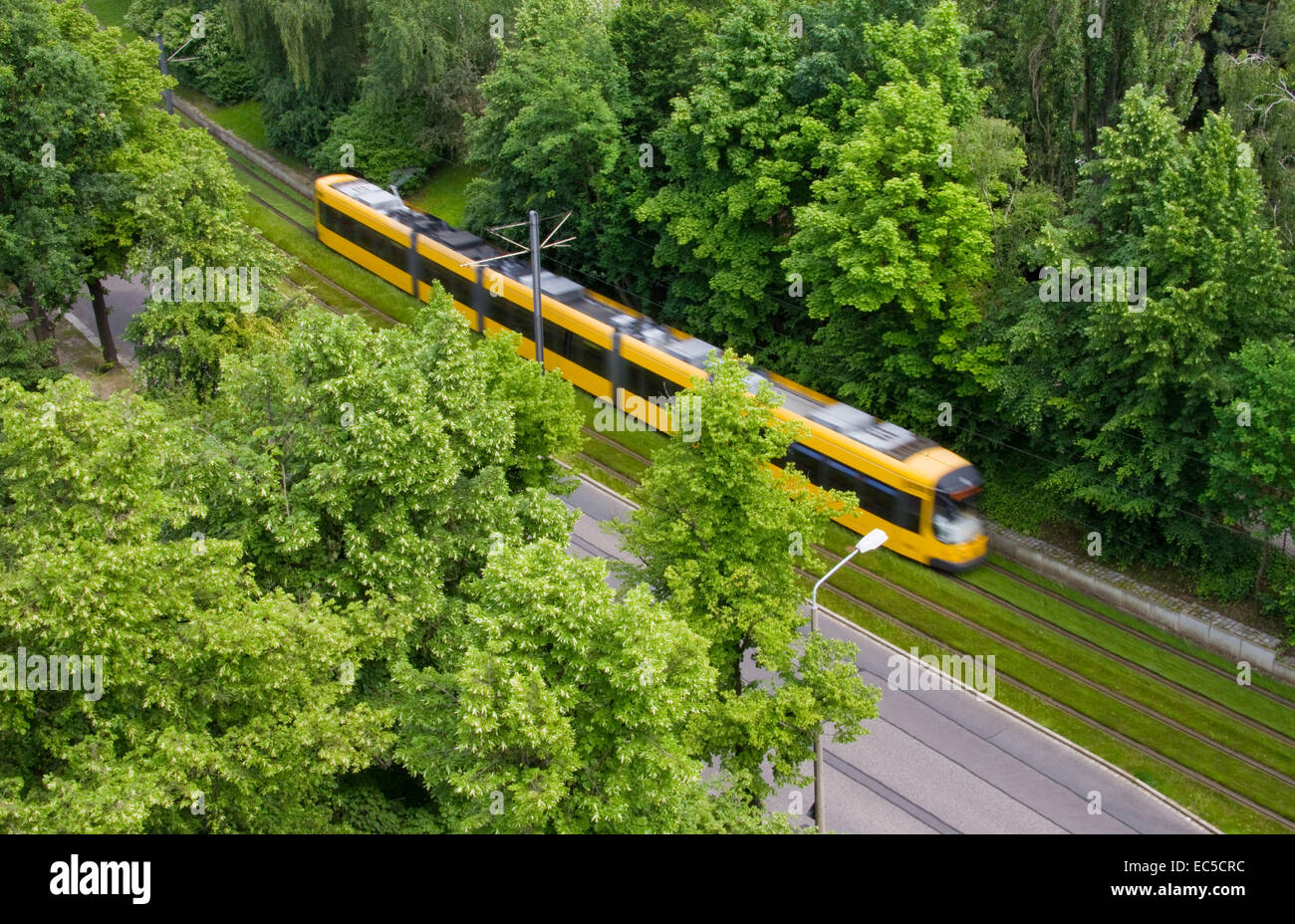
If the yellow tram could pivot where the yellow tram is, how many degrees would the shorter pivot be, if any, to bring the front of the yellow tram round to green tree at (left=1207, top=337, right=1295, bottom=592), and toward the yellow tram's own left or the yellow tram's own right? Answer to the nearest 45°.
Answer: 0° — it already faces it

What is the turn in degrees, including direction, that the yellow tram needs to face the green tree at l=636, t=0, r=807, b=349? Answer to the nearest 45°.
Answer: approximately 135° to its left

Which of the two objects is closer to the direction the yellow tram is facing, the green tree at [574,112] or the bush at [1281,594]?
the bush

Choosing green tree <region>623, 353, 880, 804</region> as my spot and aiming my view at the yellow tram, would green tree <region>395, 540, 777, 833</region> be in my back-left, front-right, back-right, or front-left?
back-left

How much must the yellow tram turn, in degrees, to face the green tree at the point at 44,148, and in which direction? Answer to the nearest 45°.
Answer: approximately 135° to its right
